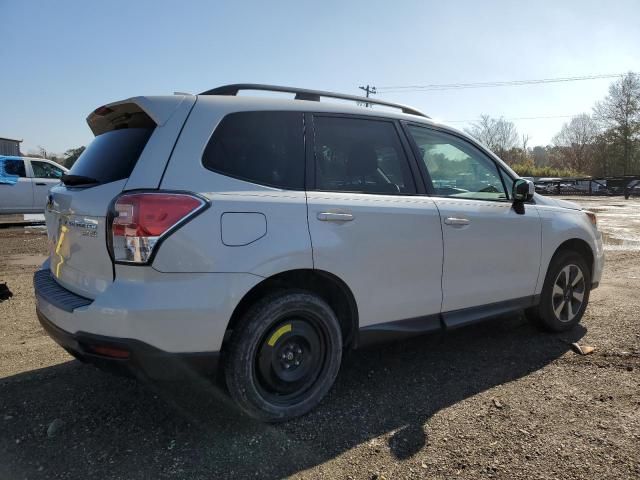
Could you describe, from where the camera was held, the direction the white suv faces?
facing away from the viewer and to the right of the viewer

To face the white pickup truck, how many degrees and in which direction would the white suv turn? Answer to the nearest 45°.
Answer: approximately 90° to its left

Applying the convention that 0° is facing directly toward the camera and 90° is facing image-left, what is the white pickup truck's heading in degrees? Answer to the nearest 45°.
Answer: approximately 270°

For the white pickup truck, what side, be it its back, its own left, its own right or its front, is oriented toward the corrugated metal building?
left

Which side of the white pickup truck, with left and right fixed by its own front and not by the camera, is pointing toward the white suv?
right

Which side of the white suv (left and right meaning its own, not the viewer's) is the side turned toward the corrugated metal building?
left
